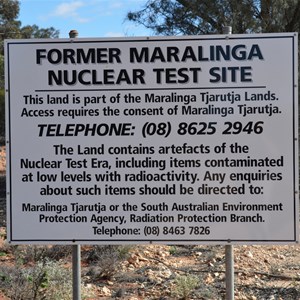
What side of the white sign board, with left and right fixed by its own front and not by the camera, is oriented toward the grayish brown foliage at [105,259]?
back

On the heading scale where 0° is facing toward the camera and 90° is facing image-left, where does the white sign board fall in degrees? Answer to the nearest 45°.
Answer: approximately 0°
